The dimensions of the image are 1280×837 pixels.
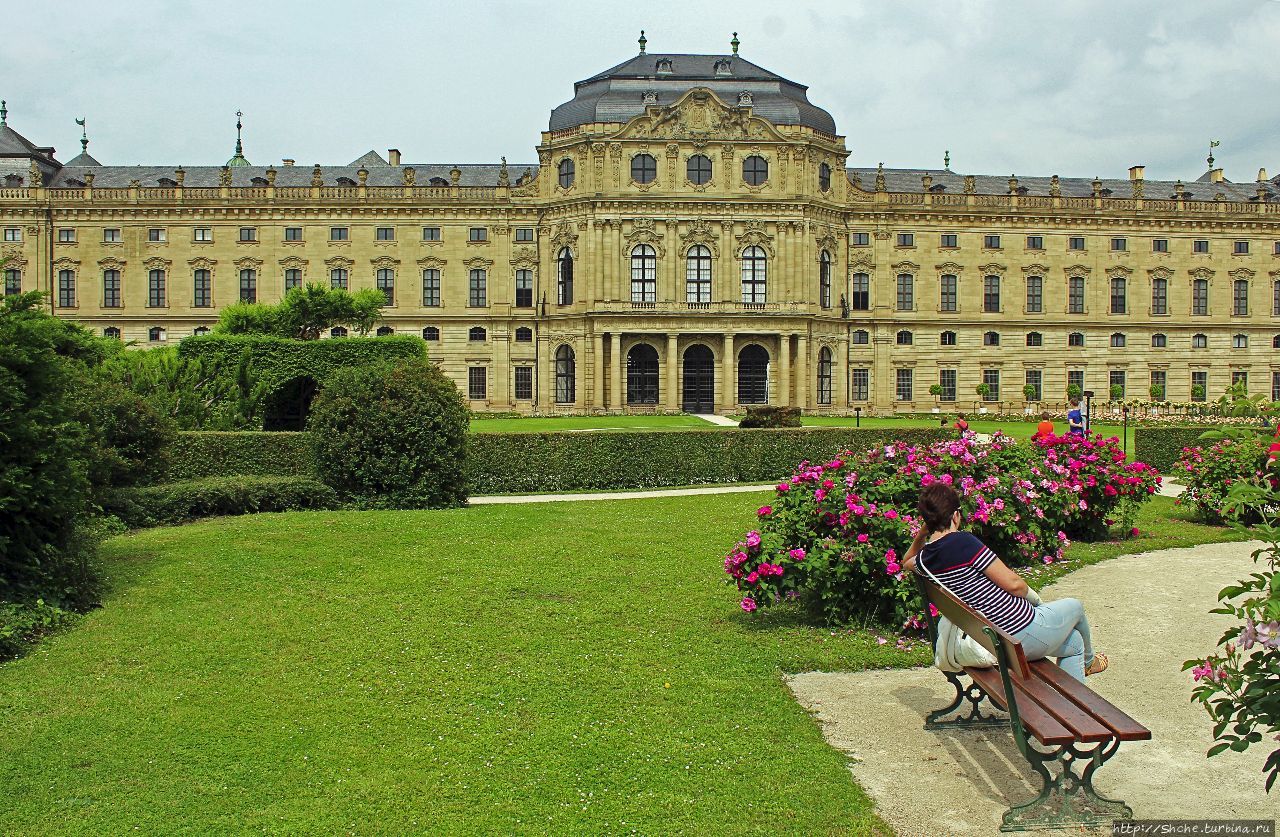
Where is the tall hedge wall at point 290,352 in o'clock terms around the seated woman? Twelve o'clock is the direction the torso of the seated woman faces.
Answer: The tall hedge wall is roughly at 9 o'clock from the seated woman.

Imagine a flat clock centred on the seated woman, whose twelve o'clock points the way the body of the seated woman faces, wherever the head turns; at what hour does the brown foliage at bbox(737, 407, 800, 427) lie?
The brown foliage is roughly at 10 o'clock from the seated woman.

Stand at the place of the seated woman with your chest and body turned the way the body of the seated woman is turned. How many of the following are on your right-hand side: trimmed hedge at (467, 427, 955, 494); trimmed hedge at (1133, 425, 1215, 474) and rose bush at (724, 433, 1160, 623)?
0

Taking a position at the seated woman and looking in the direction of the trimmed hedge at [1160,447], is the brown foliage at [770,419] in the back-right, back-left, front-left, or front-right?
front-left

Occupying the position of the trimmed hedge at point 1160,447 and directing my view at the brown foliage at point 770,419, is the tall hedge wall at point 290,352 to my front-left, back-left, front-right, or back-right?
front-left

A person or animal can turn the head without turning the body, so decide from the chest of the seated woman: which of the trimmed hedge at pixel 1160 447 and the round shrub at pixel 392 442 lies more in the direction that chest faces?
the trimmed hedge

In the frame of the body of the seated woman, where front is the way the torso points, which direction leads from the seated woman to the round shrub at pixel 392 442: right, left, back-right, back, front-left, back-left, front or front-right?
left

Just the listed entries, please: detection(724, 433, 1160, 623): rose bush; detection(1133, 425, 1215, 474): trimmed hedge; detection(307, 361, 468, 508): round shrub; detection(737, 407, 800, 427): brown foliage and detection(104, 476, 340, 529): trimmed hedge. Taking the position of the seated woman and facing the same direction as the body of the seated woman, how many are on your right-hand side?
0

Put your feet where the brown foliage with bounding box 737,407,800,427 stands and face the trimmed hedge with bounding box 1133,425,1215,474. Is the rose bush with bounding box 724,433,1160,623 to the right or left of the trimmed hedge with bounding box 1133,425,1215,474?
right

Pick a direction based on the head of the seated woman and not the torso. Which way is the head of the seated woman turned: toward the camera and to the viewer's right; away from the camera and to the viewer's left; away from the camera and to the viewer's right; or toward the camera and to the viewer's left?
away from the camera and to the viewer's right

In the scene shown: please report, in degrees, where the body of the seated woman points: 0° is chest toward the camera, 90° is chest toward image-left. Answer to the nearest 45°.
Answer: approximately 225°

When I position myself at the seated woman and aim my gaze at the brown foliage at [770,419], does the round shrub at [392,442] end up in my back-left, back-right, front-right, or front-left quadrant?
front-left

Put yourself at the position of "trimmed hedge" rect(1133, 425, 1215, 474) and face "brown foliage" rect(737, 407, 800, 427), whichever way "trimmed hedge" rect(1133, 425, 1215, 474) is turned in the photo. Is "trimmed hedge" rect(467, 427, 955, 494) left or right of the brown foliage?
left

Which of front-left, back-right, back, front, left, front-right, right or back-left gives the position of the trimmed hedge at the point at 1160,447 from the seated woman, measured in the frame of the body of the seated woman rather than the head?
front-left

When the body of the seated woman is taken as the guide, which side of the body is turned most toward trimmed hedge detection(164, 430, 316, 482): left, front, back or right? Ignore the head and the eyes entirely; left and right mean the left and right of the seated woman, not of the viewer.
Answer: left

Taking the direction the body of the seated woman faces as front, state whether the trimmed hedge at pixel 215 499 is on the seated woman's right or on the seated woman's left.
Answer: on the seated woman's left

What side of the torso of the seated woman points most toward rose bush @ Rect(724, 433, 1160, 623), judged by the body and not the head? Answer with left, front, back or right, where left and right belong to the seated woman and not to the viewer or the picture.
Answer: left

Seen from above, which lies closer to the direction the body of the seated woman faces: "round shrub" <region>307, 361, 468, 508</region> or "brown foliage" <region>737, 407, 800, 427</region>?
the brown foliage
